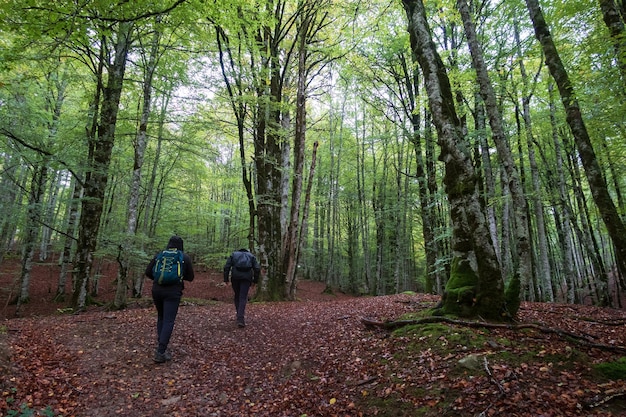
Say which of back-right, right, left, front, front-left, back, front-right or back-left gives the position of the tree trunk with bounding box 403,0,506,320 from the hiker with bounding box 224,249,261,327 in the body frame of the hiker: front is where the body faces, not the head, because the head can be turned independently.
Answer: back-right

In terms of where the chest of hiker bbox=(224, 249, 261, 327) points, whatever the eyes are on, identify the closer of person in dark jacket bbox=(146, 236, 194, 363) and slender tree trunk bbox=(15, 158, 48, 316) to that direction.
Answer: the slender tree trunk

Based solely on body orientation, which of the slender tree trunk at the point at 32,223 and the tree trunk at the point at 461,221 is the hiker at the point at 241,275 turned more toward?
the slender tree trunk

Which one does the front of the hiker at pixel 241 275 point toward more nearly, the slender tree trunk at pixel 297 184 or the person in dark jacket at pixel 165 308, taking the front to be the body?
the slender tree trunk

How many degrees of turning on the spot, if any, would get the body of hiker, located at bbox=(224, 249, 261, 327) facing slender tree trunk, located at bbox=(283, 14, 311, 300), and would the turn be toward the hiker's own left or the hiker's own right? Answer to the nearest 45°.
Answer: approximately 45° to the hiker's own right

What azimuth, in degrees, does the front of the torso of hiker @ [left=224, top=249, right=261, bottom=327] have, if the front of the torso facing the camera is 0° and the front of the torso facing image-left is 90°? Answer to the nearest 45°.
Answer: approximately 180°

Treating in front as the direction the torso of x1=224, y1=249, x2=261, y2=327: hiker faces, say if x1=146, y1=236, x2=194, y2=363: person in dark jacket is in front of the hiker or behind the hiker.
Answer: behind

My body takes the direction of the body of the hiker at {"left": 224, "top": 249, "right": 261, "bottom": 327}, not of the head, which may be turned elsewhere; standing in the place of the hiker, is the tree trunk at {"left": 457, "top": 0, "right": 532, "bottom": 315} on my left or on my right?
on my right

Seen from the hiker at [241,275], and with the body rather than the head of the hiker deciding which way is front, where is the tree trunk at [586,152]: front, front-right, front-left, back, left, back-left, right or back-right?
back-right

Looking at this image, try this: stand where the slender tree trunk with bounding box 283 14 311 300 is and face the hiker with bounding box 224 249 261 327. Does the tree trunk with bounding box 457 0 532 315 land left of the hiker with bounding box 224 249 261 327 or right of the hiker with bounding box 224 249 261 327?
left
